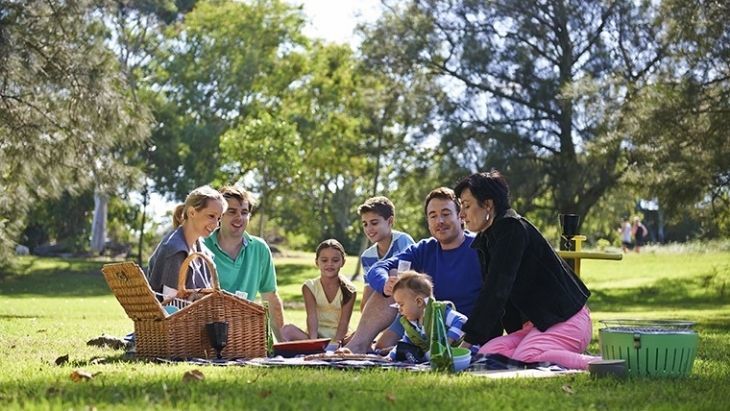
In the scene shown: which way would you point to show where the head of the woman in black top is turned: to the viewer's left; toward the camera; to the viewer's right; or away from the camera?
to the viewer's left

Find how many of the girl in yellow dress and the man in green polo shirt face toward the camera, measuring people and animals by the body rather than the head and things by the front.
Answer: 2

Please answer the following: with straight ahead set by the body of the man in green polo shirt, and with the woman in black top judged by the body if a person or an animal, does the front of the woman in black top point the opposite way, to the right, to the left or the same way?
to the right

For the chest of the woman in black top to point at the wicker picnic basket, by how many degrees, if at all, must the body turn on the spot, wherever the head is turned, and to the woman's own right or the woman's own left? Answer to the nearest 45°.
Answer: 0° — they already face it

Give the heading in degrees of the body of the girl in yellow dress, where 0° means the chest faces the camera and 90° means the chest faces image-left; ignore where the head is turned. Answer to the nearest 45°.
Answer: approximately 0°

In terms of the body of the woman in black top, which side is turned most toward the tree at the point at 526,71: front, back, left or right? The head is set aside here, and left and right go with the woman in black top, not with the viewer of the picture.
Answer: right

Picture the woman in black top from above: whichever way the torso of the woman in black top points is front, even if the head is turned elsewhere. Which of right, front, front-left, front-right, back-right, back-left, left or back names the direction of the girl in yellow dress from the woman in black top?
front-right

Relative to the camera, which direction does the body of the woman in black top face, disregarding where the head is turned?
to the viewer's left

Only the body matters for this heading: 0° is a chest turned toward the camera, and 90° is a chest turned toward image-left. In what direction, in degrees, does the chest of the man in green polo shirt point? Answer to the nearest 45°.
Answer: approximately 0°

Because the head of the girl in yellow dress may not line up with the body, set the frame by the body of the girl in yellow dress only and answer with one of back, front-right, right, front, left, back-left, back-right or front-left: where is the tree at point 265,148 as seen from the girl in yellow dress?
back

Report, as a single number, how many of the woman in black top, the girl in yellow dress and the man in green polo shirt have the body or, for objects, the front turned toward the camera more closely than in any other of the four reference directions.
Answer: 2

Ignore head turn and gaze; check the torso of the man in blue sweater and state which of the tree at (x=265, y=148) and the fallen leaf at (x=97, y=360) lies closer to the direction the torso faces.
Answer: the fallen leaf

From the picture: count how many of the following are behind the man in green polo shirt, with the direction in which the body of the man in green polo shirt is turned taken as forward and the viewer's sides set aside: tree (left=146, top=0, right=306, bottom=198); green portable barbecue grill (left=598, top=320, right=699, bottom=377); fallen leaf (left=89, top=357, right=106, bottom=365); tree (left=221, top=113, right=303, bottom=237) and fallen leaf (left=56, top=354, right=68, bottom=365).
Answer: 2

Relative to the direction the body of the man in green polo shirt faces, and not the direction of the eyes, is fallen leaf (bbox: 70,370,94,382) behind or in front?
in front

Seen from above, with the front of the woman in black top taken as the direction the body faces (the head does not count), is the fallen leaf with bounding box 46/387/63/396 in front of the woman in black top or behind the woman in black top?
in front
